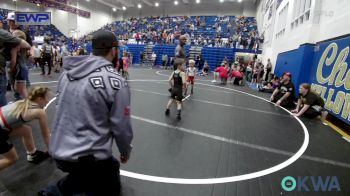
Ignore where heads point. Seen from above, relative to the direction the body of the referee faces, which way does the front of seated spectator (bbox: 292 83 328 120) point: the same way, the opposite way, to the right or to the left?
to the left

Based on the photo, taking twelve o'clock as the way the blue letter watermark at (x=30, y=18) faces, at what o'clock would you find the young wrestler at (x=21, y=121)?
The young wrestler is roughly at 12 o'clock from the blue letter watermark.

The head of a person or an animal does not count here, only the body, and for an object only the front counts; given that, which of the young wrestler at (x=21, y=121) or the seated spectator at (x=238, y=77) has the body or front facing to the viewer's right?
the young wrestler

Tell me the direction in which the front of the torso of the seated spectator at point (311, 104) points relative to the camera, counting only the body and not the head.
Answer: to the viewer's left

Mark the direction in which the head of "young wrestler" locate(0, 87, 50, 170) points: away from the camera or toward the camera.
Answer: away from the camera

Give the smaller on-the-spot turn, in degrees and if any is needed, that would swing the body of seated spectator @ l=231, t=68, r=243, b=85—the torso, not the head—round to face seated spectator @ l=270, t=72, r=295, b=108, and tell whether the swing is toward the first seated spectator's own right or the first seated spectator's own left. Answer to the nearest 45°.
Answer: approximately 45° to the first seated spectator's own left

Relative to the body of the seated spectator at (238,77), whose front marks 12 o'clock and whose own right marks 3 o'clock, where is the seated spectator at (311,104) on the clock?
the seated spectator at (311,104) is roughly at 10 o'clock from the seated spectator at (238,77).

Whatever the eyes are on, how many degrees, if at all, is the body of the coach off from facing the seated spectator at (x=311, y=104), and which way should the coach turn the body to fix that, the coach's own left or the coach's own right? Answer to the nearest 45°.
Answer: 0° — they already face them
